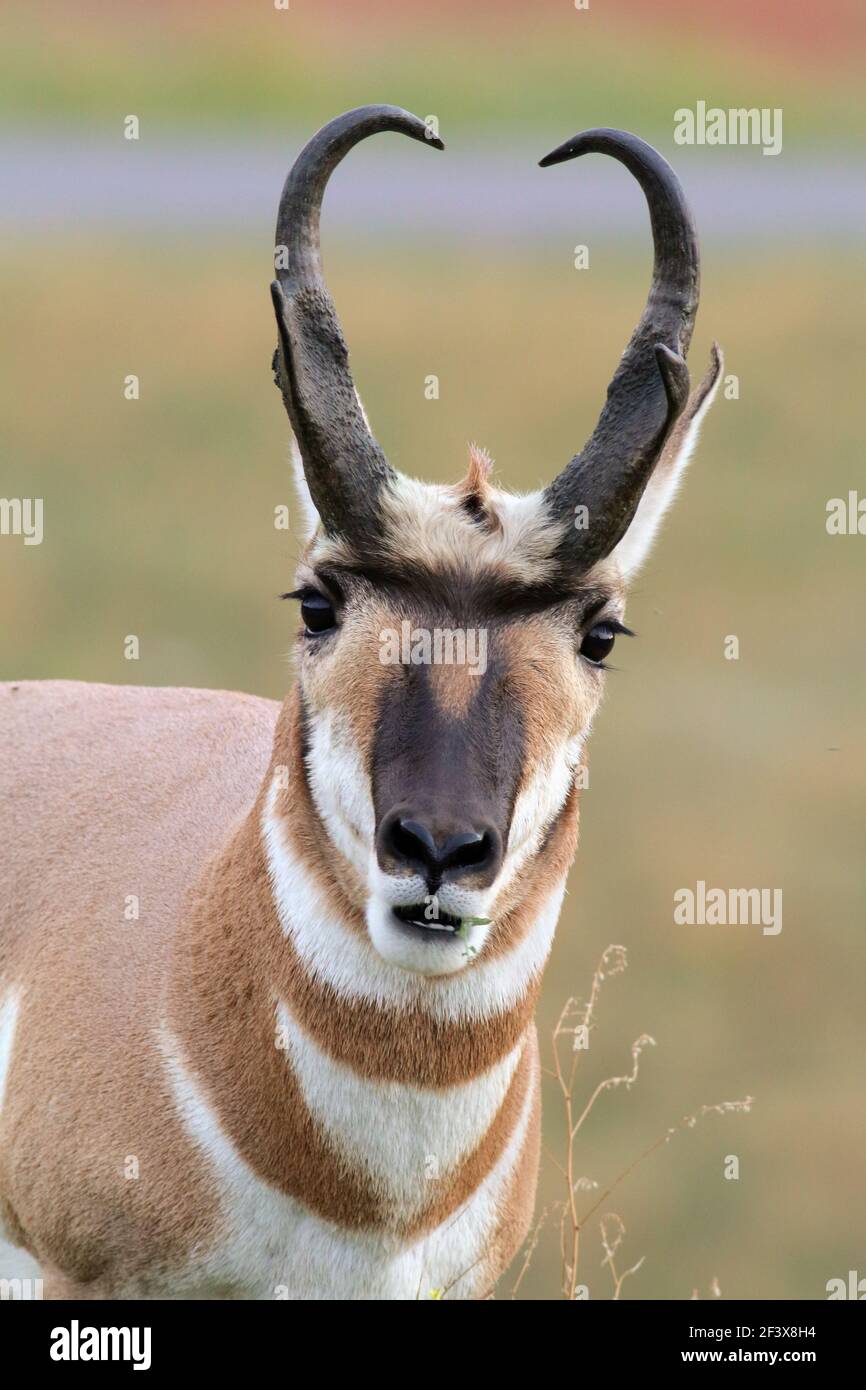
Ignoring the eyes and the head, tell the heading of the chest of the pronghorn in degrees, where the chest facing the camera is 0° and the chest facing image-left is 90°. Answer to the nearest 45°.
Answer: approximately 315°
